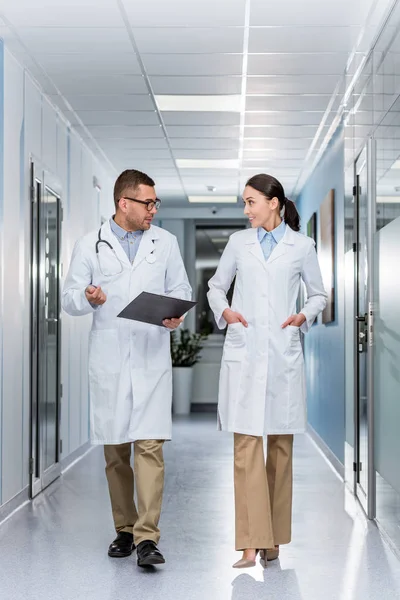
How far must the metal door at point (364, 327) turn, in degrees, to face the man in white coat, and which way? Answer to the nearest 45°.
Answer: approximately 45° to its left

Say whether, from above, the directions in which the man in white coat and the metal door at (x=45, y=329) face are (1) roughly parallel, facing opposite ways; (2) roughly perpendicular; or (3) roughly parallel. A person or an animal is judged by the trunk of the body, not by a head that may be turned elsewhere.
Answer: roughly perpendicular

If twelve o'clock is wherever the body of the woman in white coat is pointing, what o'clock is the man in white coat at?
The man in white coat is roughly at 3 o'clock from the woman in white coat.

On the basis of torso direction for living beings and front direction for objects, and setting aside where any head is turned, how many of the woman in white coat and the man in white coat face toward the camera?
2

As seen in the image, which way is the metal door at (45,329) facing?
to the viewer's right

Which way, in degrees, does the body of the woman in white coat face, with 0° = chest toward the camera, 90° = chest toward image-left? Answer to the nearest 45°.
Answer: approximately 0°

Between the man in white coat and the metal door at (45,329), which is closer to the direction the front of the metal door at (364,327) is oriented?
the metal door

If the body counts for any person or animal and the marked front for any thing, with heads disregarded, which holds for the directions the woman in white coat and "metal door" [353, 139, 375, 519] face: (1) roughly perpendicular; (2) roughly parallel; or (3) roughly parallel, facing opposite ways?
roughly perpendicular

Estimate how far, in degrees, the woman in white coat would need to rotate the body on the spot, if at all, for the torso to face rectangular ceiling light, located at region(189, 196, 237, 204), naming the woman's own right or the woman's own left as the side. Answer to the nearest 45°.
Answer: approximately 180°

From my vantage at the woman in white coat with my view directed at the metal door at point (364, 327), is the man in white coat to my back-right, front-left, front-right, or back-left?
back-left

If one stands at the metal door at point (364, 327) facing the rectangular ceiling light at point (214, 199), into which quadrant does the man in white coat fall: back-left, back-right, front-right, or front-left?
back-left

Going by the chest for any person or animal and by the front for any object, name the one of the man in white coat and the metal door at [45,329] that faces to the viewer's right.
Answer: the metal door

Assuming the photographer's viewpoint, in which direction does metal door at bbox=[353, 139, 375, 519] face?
facing to the left of the viewer

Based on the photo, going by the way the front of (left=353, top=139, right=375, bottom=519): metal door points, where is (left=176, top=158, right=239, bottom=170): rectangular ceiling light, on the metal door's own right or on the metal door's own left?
on the metal door's own right
